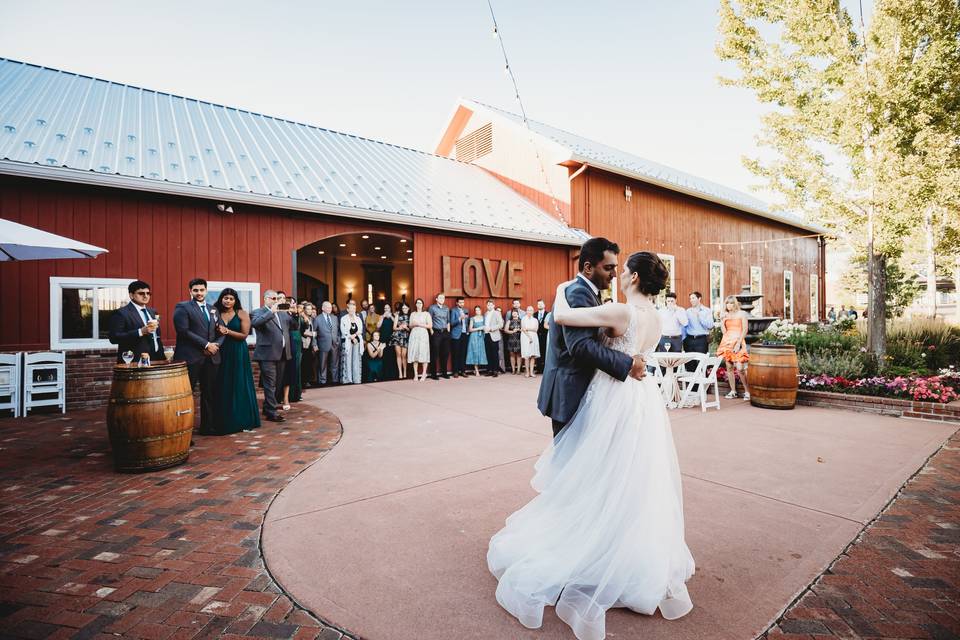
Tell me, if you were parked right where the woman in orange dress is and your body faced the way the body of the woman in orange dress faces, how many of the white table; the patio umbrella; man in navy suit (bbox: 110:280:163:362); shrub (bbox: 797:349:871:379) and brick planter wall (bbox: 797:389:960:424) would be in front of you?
3

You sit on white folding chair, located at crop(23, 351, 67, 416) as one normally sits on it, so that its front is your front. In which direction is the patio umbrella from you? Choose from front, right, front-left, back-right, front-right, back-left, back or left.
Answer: back

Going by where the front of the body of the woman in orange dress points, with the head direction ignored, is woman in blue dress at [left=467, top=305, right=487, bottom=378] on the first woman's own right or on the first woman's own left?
on the first woman's own right

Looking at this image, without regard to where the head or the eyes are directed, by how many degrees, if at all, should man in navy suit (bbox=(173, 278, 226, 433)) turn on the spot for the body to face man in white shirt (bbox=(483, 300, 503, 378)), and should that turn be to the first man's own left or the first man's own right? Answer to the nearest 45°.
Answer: approximately 90° to the first man's own left

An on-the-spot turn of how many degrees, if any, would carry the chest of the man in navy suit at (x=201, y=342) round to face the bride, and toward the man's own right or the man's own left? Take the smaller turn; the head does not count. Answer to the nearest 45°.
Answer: approximately 45° to the man's own right

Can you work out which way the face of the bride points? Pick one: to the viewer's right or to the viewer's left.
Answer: to the viewer's left

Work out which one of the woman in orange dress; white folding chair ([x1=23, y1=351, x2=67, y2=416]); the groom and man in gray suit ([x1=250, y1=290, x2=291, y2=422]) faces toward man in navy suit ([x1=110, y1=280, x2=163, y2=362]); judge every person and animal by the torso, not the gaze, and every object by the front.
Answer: the woman in orange dress

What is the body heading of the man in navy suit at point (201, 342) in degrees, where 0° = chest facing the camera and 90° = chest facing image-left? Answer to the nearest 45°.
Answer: approximately 315°

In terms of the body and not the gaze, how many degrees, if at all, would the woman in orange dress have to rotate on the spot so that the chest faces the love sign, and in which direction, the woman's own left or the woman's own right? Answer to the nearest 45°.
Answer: approximately 45° to the woman's own right

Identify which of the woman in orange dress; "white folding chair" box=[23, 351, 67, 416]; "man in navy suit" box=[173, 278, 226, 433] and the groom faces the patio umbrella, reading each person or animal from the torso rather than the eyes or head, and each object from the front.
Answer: the woman in orange dress

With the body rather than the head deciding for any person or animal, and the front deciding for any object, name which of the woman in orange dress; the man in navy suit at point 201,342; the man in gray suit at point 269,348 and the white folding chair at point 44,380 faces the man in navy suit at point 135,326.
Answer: the woman in orange dress
